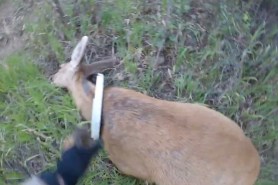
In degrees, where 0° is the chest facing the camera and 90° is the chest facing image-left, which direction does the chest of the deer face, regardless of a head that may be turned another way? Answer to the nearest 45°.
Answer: approximately 135°

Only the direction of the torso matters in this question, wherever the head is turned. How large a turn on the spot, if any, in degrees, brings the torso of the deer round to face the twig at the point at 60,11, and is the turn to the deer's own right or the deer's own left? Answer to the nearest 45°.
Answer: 0° — it already faces it
